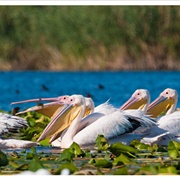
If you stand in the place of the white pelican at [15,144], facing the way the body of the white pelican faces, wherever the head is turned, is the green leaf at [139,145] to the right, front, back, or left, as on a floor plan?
back

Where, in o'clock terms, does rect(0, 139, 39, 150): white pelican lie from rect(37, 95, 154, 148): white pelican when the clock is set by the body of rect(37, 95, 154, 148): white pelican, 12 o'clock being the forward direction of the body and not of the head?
rect(0, 139, 39, 150): white pelican is roughly at 12 o'clock from rect(37, 95, 154, 148): white pelican.

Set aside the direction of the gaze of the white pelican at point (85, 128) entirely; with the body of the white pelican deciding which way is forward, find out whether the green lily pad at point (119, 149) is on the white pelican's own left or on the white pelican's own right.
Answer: on the white pelican's own left

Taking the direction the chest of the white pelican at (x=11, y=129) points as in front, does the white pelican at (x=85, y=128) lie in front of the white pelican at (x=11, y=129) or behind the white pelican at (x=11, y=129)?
behind

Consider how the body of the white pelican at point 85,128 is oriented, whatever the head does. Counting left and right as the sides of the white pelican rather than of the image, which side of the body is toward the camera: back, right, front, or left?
left

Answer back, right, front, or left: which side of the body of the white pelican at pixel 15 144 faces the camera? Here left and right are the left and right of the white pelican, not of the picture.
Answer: left

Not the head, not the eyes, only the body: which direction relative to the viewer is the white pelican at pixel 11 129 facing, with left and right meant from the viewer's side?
facing to the left of the viewer

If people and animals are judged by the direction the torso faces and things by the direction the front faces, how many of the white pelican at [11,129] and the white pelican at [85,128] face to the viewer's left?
2
